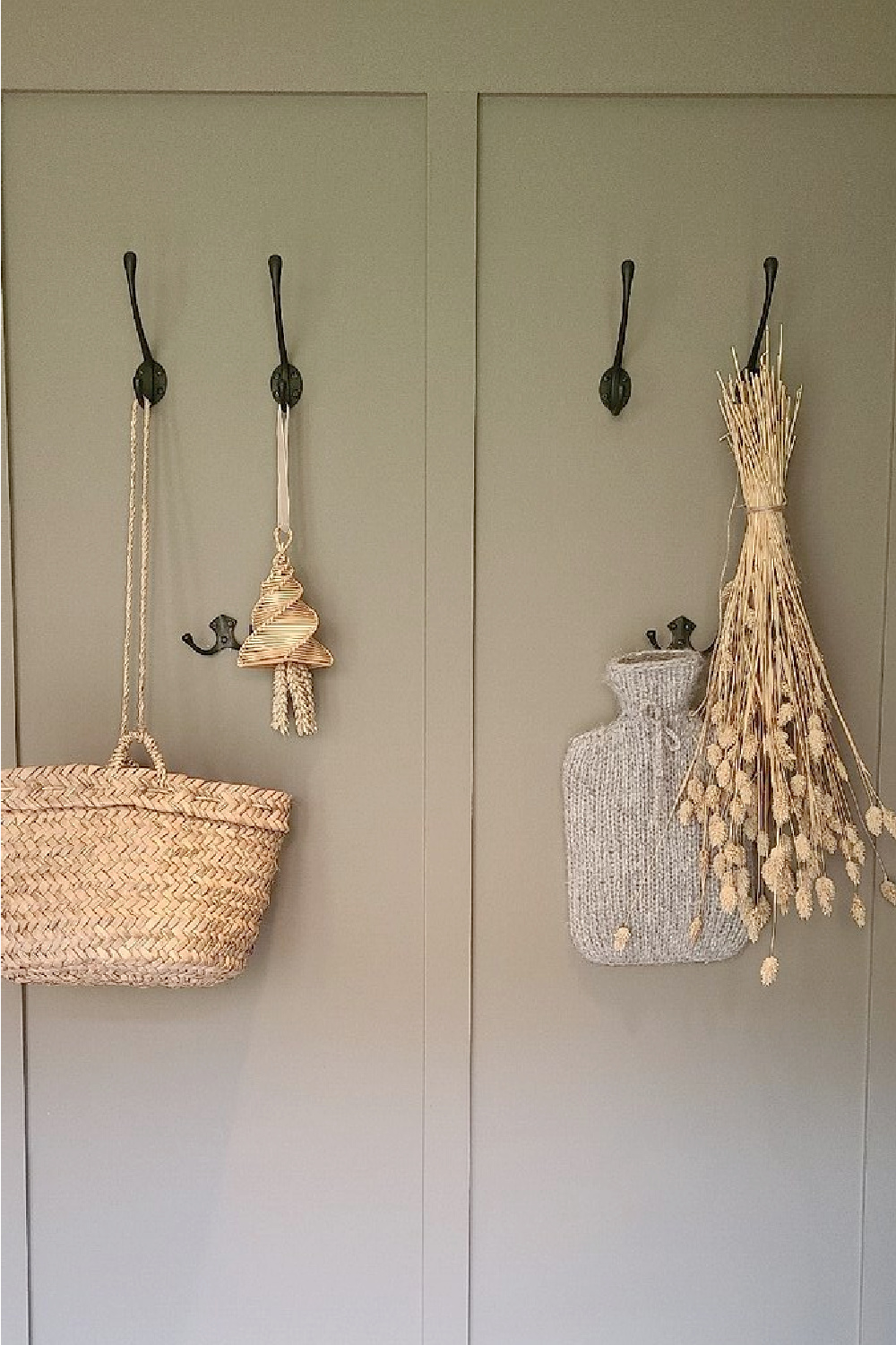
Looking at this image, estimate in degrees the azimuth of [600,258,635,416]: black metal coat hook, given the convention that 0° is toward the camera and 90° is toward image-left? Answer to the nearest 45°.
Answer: approximately 0°
